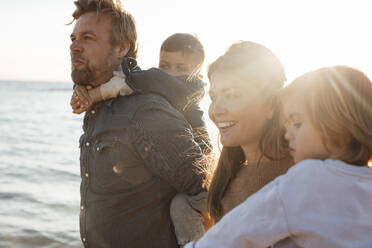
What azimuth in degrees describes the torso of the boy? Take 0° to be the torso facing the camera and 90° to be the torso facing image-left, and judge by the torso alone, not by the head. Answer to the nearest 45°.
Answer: approximately 45°

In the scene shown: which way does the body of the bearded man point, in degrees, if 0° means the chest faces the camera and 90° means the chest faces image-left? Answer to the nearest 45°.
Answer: approximately 45°

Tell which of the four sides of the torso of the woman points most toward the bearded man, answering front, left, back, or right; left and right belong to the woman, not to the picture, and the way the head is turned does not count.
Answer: right

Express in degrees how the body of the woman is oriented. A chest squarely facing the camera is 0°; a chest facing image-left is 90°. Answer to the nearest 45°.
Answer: approximately 45°

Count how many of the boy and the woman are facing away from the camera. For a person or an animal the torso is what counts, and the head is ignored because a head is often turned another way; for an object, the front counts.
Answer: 0

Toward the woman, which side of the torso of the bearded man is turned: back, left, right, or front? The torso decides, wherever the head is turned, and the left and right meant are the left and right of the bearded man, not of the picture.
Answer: left
